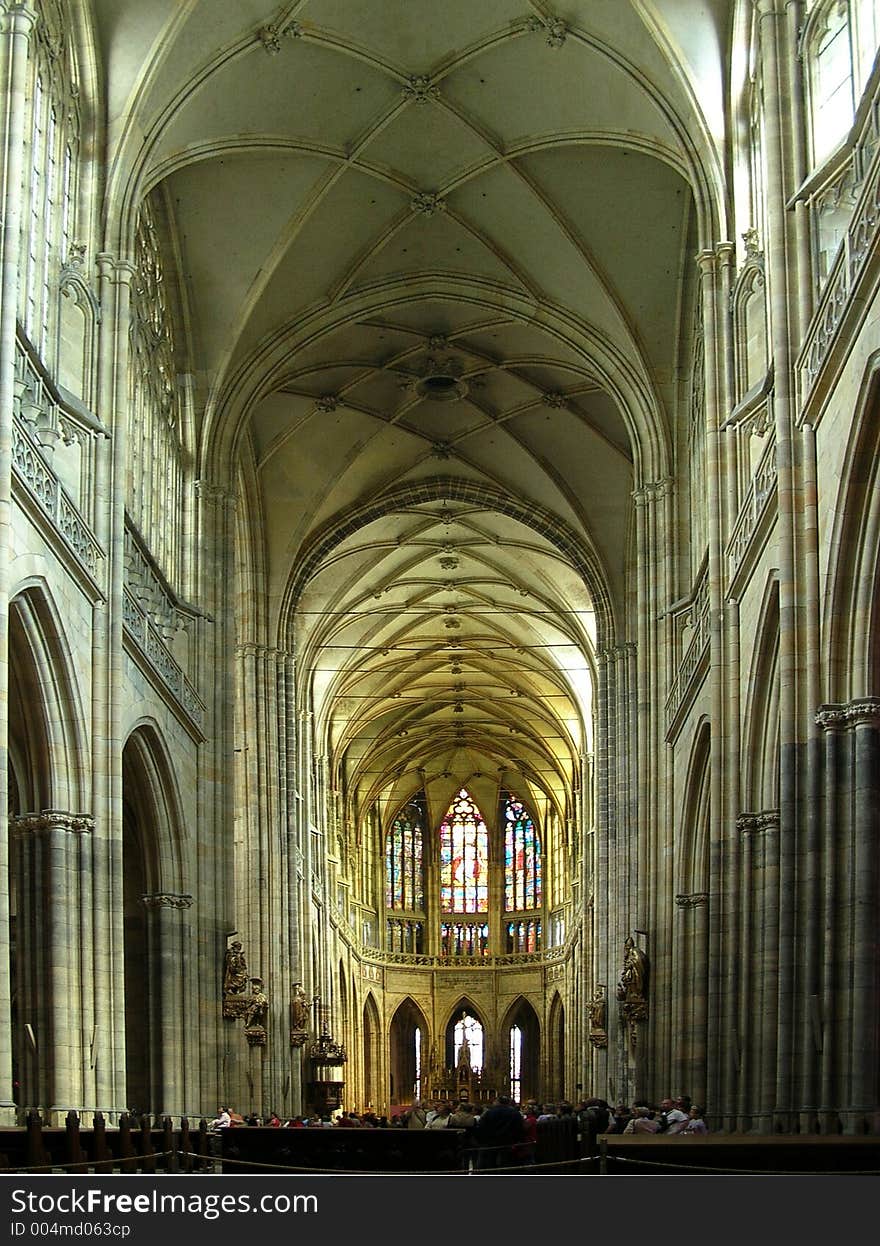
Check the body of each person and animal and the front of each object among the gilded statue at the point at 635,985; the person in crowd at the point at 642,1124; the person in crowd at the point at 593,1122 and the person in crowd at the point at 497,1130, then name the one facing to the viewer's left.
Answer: the gilded statue

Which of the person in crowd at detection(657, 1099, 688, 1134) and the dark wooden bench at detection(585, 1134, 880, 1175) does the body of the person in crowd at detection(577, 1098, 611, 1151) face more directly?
the person in crowd

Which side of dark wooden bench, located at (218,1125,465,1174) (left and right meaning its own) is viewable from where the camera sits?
back

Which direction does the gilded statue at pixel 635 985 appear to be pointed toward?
to the viewer's left

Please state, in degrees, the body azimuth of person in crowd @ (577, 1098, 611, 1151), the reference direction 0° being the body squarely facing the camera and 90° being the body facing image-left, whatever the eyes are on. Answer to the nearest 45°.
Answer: approximately 180°

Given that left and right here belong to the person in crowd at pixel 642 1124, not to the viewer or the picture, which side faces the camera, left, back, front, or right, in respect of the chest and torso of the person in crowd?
back

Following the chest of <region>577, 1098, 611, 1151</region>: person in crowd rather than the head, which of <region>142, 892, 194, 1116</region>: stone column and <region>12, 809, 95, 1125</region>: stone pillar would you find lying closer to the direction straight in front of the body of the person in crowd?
the stone column

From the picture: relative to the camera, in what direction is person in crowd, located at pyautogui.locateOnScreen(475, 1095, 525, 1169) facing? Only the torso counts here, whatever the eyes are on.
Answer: away from the camera

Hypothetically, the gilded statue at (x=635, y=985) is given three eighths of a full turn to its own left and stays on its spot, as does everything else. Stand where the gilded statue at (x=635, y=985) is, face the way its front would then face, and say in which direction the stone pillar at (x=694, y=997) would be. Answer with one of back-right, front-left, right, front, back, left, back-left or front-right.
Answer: front-right
